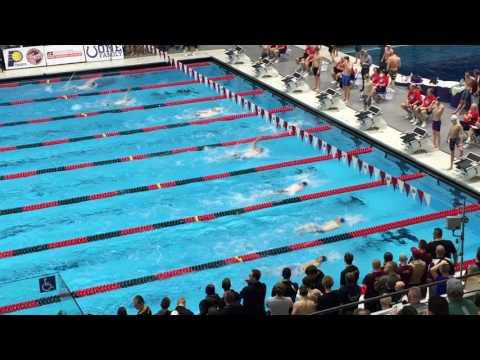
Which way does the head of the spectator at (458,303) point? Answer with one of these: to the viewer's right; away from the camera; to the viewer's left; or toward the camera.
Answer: away from the camera

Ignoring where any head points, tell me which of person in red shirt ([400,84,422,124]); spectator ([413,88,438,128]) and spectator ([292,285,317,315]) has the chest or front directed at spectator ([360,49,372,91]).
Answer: spectator ([292,285,317,315])

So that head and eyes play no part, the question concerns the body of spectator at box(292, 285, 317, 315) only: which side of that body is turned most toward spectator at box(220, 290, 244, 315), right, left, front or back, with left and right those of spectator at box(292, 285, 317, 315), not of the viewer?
left

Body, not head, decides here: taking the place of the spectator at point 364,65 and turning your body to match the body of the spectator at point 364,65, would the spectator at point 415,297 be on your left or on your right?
on your left

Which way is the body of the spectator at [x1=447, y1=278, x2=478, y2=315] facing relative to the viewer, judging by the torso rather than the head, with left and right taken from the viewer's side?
facing away from the viewer

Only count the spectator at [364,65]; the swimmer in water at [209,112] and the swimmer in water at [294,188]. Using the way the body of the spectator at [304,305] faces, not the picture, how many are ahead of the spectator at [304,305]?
3

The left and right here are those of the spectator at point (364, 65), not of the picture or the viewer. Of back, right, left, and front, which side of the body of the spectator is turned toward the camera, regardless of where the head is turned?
left

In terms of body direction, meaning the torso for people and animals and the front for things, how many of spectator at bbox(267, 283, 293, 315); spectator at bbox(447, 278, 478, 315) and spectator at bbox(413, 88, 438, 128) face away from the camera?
2

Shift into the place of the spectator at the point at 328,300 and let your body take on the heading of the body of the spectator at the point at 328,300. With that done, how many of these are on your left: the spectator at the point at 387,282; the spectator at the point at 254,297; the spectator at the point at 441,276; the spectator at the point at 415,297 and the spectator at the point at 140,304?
2
